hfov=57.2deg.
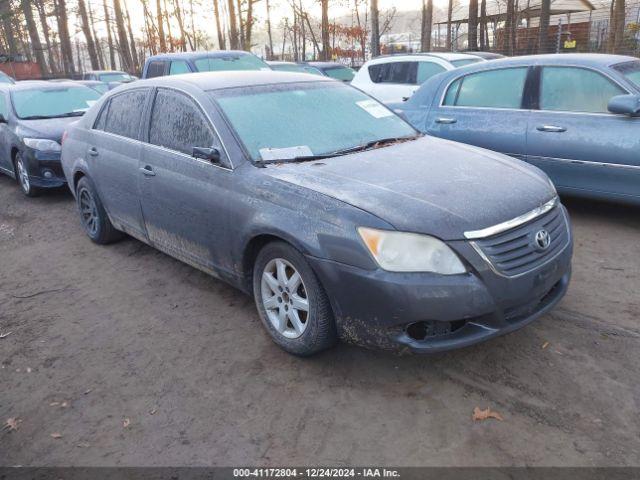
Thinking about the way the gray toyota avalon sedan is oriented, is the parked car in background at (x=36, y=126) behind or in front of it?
behind

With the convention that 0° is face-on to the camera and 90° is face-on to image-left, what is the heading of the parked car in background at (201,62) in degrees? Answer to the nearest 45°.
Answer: approximately 315°

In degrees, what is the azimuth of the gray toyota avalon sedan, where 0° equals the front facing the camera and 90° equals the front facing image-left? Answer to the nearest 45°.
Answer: approximately 315°

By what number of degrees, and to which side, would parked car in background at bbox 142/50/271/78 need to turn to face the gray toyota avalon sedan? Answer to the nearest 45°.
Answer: approximately 45° to its right

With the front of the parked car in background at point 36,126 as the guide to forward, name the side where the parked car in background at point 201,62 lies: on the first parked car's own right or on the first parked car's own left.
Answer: on the first parked car's own left

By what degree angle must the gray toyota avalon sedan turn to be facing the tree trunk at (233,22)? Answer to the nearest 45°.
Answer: approximately 135° to its left
